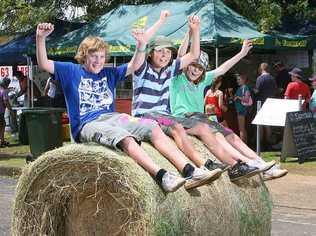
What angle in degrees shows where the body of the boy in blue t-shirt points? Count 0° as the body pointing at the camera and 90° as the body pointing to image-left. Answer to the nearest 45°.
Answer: approximately 315°

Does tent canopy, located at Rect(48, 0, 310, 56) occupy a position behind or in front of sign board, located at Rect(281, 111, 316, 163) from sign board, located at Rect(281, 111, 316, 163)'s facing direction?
behind

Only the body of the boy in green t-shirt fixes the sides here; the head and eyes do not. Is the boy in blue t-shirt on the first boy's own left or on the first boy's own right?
on the first boy's own right

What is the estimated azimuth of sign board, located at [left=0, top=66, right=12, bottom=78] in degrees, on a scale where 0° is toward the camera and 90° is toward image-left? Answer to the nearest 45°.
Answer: approximately 0°

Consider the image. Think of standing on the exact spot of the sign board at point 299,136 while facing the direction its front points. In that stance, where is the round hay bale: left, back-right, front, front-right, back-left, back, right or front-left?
front-right

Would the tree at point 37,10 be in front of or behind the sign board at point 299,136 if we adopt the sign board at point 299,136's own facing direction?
behind

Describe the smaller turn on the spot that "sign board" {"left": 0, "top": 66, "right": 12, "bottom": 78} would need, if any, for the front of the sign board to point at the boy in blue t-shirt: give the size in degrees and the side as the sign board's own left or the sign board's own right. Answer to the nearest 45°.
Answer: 0° — it already faces them

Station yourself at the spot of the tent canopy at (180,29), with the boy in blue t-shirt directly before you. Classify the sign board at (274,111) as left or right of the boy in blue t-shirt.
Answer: left

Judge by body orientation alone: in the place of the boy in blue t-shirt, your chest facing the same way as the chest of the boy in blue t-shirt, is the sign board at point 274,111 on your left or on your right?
on your left

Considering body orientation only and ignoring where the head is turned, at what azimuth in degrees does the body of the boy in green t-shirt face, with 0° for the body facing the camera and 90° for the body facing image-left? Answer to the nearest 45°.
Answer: approximately 315°
